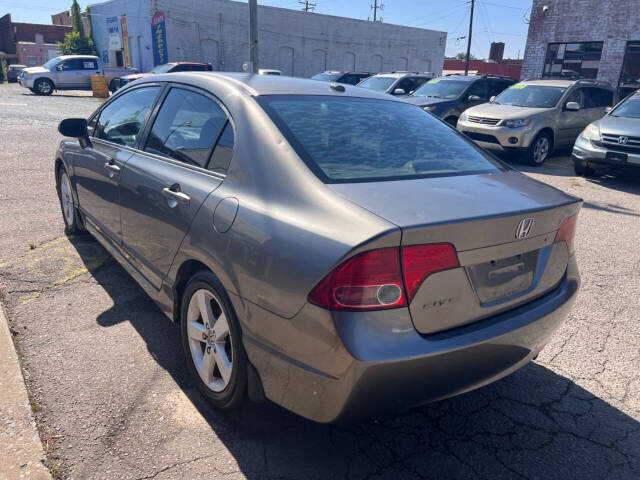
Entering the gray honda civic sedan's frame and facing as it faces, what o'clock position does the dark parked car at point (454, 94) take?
The dark parked car is roughly at 2 o'clock from the gray honda civic sedan.

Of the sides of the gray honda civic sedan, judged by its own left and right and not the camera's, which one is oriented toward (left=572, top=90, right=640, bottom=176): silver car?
right

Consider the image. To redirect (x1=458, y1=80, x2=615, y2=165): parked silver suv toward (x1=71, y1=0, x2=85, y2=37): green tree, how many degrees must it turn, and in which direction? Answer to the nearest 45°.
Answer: approximately 90° to its right

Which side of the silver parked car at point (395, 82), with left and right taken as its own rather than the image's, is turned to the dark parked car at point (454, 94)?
left

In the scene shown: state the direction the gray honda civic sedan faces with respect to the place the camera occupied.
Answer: facing away from the viewer and to the left of the viewer

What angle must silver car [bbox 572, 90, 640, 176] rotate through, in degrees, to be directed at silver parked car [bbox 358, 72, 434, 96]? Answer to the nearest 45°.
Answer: approximately 90° to its right

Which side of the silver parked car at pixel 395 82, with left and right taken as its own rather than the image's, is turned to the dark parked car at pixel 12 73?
right

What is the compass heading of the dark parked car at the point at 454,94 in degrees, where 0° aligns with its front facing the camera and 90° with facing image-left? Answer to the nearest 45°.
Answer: approximately 45°

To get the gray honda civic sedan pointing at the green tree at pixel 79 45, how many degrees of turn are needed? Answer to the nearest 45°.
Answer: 0° — it already faces it

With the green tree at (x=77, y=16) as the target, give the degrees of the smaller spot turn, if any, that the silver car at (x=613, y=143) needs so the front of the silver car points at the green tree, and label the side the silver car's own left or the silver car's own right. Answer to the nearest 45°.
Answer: approximately 90° to the silver car's own right

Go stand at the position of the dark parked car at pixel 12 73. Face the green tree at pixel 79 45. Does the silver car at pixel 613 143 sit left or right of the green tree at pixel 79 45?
right
